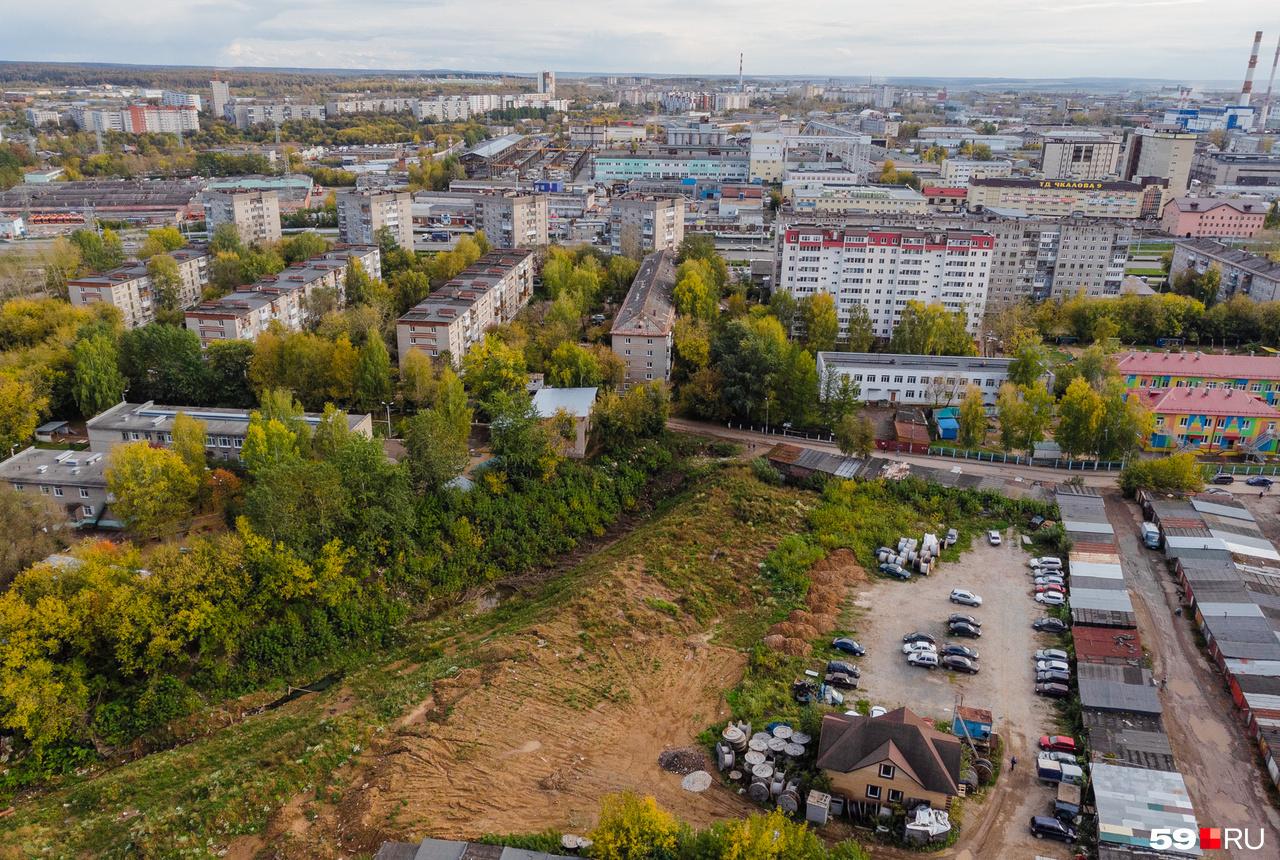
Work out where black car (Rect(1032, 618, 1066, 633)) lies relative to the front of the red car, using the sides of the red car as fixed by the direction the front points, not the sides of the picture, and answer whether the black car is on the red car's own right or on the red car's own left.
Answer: on the red car's own right

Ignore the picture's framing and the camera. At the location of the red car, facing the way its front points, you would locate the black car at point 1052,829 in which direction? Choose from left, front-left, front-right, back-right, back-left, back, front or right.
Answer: left

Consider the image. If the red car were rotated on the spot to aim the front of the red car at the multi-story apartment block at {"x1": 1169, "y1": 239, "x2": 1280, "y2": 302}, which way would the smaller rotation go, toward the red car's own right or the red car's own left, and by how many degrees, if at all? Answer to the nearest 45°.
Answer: approximately 90° to the red car's own right

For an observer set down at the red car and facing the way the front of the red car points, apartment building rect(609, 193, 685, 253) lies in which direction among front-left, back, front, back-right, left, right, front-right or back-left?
front-right

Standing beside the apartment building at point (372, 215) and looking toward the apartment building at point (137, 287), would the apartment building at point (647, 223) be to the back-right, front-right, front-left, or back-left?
back-left

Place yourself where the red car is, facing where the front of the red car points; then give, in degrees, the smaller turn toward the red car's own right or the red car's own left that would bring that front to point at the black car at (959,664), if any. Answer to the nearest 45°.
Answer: approximately 135° to the red car's own left

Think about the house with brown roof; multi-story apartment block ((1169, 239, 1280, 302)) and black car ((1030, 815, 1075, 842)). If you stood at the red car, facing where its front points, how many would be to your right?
1
